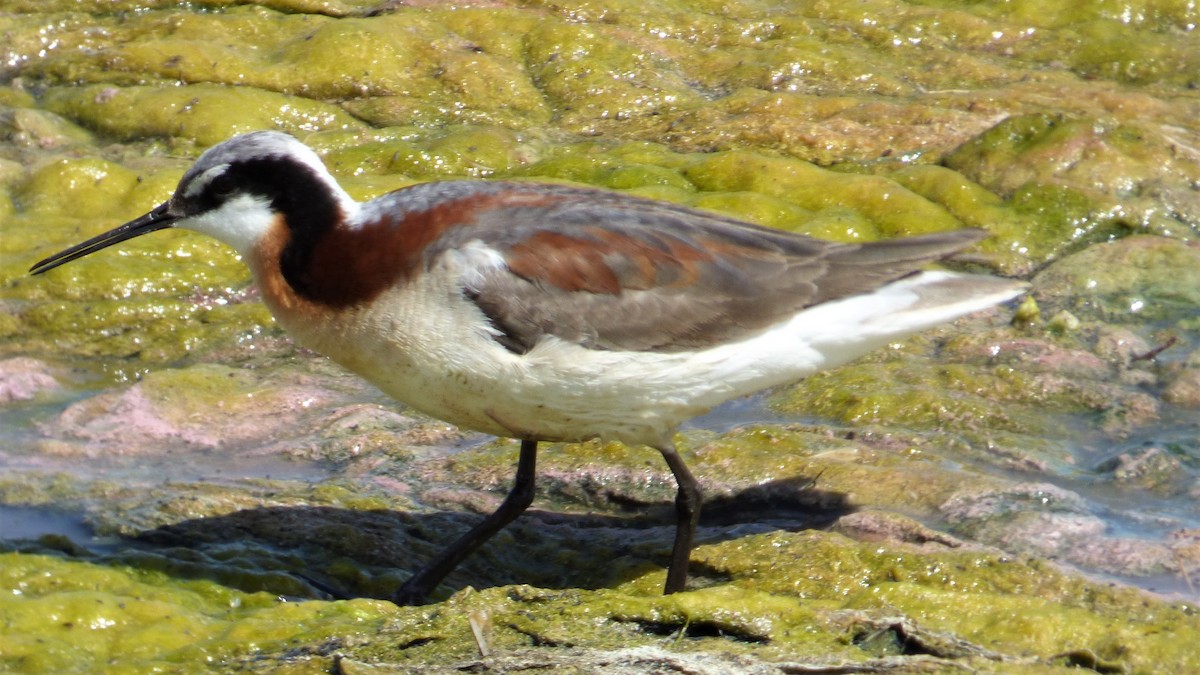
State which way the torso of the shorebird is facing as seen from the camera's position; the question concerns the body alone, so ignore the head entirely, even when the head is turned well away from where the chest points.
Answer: to the viewer's left
